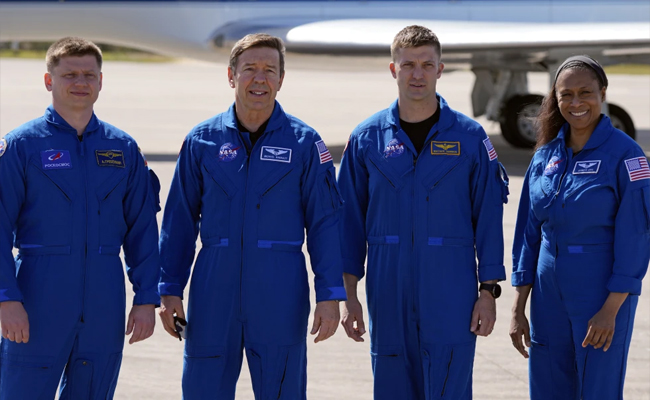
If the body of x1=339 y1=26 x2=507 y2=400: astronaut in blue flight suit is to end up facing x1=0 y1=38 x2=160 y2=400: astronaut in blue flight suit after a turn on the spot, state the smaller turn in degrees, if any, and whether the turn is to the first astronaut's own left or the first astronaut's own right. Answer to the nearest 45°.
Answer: approximately 90° to the first astronaut's own right

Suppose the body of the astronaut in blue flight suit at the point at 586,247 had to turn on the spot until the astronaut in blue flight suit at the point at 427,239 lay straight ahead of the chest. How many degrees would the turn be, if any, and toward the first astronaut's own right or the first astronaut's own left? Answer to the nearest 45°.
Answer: approximately 45° to the first astronaut's own right

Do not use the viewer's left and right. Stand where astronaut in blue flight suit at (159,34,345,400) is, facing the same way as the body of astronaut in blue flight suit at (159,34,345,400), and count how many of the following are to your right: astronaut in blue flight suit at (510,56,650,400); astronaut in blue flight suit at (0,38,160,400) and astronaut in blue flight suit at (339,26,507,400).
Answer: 1

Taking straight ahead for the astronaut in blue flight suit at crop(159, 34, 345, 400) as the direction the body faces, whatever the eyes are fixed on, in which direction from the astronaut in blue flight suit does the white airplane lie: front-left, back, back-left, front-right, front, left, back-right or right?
back

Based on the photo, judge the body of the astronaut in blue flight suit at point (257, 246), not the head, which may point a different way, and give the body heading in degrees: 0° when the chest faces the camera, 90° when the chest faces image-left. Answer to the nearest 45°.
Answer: approximately 0°

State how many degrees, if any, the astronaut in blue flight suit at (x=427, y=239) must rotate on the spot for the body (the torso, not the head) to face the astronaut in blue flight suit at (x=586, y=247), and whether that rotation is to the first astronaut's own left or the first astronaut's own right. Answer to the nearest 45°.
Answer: approximately 90° to the first astronaut's own left

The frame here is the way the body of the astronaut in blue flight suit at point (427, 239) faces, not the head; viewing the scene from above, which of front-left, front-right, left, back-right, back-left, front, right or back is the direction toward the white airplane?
back
